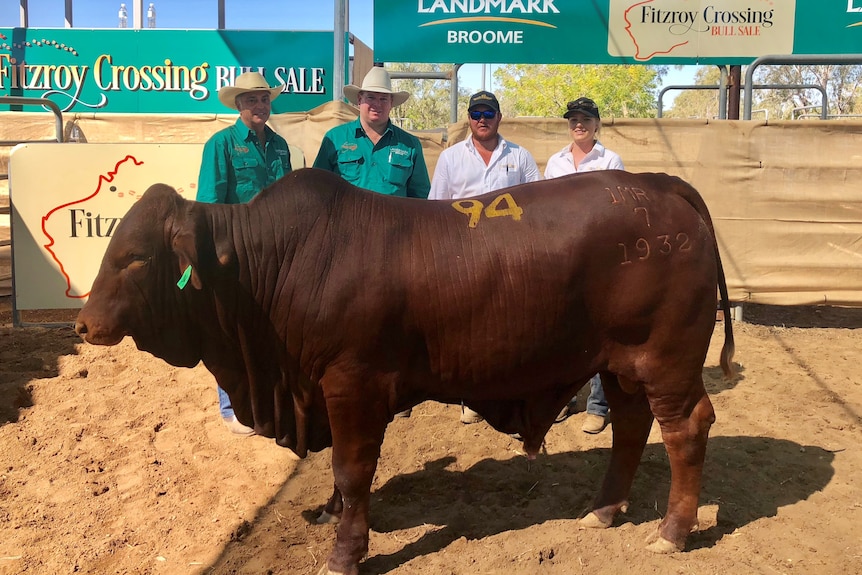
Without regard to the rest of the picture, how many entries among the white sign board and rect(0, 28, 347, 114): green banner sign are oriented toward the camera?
2

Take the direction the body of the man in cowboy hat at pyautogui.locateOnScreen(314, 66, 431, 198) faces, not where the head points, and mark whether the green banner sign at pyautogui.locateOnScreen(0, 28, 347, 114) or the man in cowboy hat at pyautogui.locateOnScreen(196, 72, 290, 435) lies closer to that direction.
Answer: the man in cowboy hat

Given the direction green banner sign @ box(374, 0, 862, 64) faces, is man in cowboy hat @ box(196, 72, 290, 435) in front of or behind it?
in front

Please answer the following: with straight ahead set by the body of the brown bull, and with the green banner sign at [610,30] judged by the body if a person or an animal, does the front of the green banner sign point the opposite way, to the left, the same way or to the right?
to the left

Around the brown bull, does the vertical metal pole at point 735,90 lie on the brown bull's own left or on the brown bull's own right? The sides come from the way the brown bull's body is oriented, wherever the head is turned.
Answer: on the brown bull's own right

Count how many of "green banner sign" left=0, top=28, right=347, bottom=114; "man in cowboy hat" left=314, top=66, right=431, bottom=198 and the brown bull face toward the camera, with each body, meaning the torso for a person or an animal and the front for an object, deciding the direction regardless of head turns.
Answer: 2

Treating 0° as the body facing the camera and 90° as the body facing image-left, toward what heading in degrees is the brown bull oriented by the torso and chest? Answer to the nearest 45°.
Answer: approximately 90°

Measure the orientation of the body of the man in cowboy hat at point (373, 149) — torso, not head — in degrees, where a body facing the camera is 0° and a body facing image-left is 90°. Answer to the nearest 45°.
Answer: approximately 0°

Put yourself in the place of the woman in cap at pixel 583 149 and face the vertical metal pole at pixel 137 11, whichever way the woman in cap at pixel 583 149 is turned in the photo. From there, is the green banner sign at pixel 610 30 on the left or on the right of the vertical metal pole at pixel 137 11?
right
